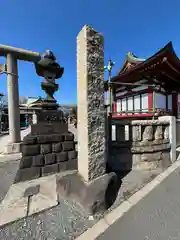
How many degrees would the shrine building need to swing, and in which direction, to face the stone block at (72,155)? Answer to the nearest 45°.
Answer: approximately 45° to its left

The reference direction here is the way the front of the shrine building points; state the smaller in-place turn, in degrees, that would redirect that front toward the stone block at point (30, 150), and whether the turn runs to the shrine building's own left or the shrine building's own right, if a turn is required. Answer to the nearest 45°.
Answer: approximately 45° to the shrine building's own left

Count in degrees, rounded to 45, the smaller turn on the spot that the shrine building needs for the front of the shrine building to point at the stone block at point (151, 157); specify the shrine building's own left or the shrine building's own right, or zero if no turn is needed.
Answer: approximately 45° to the shrine building's own left

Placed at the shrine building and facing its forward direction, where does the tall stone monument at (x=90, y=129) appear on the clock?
The tall stone monument is roughly at 11 o'clock from the shrine building.

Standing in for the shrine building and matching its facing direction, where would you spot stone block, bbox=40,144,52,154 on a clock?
The stone block is roughly at 11 o'clock from the shrine building.

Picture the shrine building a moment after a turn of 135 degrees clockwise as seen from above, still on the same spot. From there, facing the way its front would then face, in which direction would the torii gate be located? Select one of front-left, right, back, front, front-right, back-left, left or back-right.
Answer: back-left

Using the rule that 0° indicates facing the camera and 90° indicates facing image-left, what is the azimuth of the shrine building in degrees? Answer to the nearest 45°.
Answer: approximately 45°

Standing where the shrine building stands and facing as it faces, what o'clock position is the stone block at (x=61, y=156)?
The stone block is roughly at 11 o'clock from the shrine building.

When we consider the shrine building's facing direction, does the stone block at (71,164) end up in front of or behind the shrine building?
in front

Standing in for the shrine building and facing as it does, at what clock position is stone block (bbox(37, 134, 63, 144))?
The stone block is roughly at 11 o'clock from the shrine building.

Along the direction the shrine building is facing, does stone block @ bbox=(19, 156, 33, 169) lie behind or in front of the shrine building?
in front
